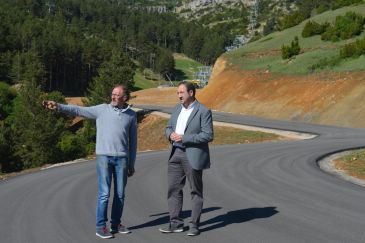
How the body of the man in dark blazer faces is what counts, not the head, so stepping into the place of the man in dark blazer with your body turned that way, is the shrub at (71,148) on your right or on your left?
on your right

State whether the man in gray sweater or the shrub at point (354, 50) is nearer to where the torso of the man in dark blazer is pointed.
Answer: the man in gray sweater

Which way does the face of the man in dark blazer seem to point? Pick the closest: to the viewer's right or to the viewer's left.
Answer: to the viewer's left

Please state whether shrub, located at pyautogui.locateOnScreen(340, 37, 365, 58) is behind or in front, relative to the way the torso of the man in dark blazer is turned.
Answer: behind

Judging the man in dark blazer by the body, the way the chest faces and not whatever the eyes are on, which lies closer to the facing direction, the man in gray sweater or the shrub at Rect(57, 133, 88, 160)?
the man in gray sweater

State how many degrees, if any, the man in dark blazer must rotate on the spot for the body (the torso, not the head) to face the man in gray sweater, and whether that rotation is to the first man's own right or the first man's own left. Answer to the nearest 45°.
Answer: approximately 45° to the first man's own right

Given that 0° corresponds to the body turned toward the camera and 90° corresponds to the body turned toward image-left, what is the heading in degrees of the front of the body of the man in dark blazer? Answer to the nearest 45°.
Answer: approximately 45°
